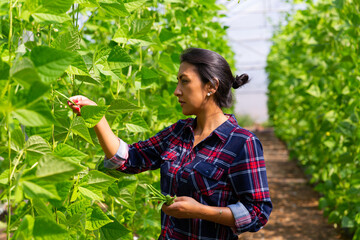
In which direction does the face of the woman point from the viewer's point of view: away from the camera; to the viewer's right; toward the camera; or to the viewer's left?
to the viewer's left

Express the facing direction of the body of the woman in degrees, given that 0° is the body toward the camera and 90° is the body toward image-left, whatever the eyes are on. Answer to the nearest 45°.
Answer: approximately 45°
